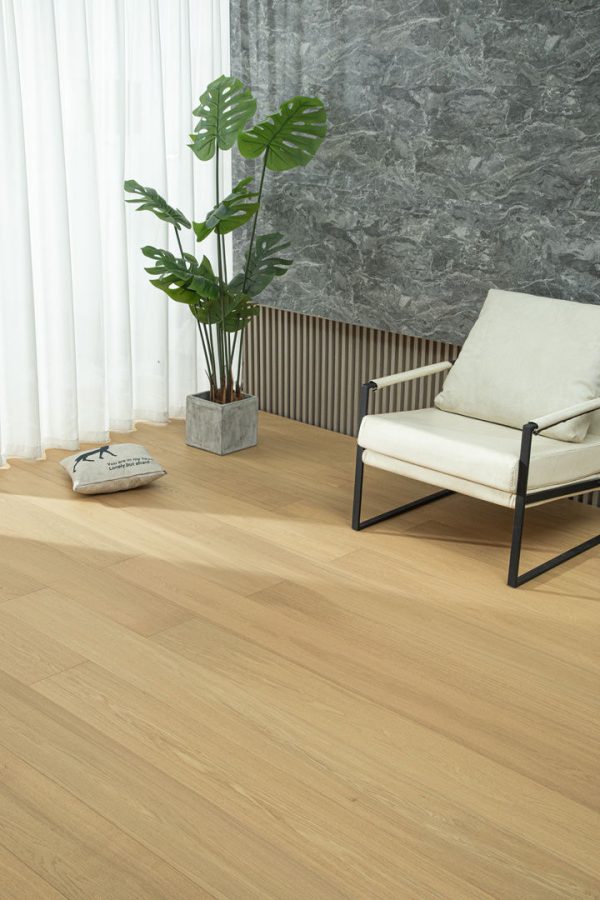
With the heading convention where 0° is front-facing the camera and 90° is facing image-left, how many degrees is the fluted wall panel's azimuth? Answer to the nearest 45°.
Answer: approximately 45°

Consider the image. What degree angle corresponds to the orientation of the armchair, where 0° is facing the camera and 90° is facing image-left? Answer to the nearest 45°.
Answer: approximately 45°

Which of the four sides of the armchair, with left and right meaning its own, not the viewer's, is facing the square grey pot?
right

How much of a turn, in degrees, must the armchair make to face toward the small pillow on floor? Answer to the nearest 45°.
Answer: approximately 45° to its right
